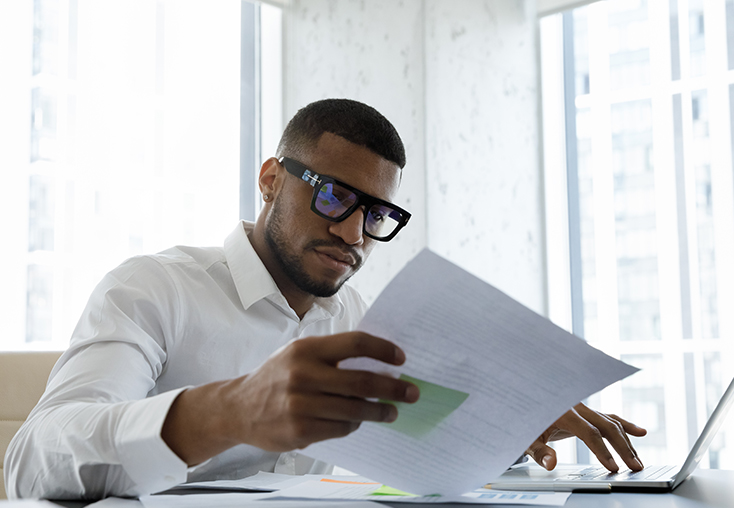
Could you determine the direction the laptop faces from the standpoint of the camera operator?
facing to the left of the viewer

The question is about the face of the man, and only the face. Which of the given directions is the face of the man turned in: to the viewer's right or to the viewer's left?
to the viewer's right

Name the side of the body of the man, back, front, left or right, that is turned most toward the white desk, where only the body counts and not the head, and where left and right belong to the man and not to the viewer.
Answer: front

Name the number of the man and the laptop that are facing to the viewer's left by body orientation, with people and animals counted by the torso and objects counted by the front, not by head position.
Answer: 1

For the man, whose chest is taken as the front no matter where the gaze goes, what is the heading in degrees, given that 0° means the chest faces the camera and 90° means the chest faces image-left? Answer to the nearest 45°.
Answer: approximately 315°
